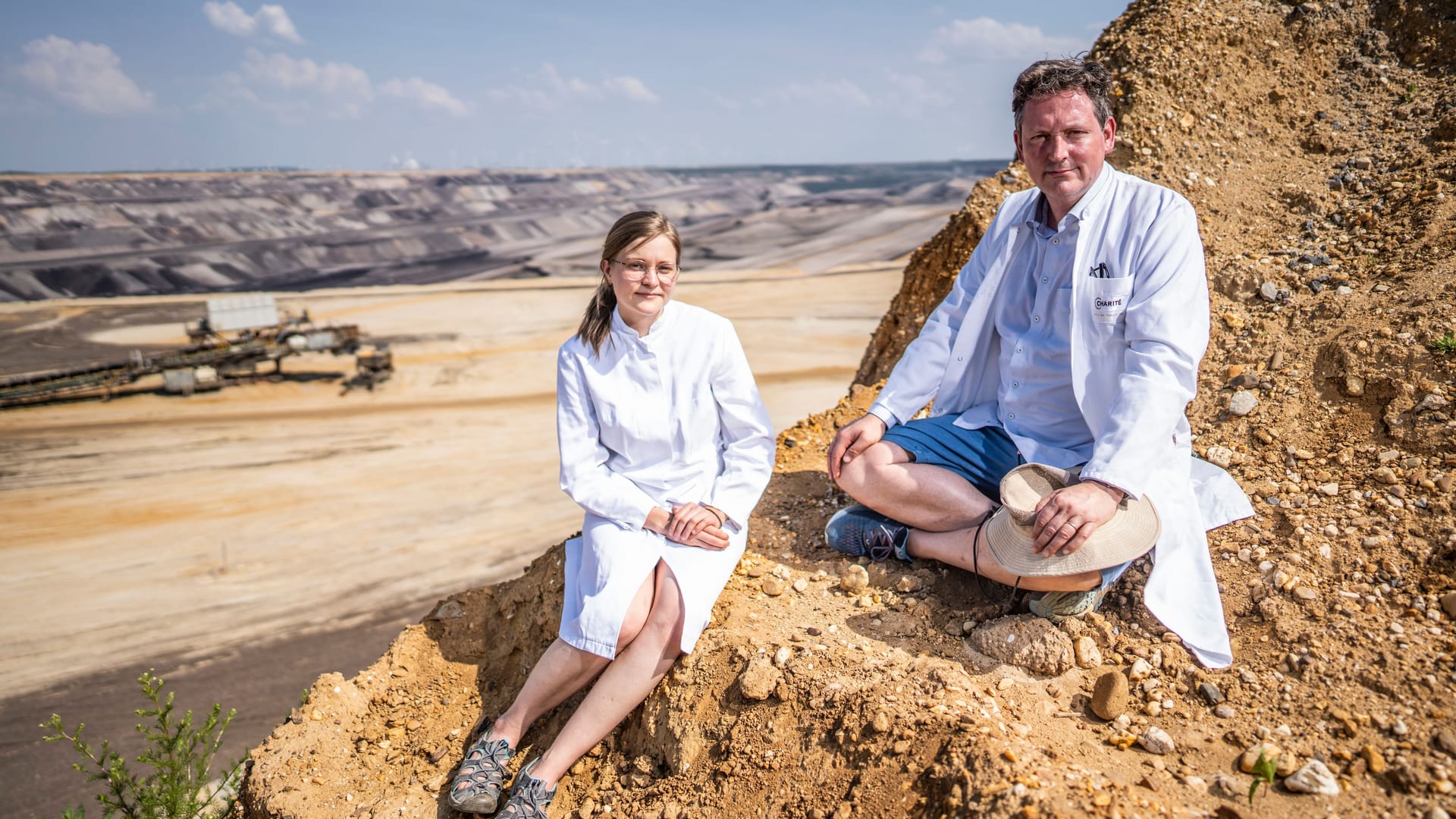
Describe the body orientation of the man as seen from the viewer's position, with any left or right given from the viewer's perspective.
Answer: facing the viewer and to the left of the viewer

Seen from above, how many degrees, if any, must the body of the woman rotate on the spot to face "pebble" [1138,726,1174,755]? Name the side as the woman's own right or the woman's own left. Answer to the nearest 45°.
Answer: approximately 45° to the woman's own left

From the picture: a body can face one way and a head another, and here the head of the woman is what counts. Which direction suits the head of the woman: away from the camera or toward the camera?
toward the camera

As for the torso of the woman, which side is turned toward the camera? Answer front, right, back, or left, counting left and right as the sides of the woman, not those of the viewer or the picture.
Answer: front

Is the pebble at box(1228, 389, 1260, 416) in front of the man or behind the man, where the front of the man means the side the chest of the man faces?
behind

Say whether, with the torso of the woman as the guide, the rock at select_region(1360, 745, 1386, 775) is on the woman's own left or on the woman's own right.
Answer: on the woman's own left

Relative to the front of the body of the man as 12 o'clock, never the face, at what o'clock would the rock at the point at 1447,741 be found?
The rock is roughly at 9 o'clock from the man.

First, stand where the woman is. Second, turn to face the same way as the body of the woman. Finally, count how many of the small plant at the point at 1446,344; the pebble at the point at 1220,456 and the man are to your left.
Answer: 3

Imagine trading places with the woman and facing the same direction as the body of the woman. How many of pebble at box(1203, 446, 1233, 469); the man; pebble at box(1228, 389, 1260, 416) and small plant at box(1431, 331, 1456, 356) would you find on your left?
4

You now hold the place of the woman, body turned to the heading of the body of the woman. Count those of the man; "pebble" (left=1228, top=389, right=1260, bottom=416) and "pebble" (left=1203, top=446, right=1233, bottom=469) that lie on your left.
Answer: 3

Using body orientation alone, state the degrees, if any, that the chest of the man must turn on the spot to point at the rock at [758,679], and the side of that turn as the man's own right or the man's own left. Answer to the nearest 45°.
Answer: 0° — they already face it

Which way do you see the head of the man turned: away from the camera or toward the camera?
toward the camera

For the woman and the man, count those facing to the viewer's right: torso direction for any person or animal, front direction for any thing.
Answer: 0

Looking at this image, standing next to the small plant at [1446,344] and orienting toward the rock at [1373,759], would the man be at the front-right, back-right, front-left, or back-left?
front-right

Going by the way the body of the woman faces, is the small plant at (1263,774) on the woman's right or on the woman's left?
on the woman's left
